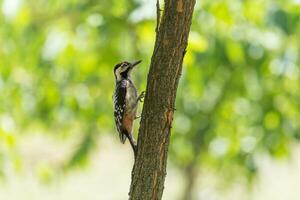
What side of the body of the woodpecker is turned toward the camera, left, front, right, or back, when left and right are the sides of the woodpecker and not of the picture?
right
